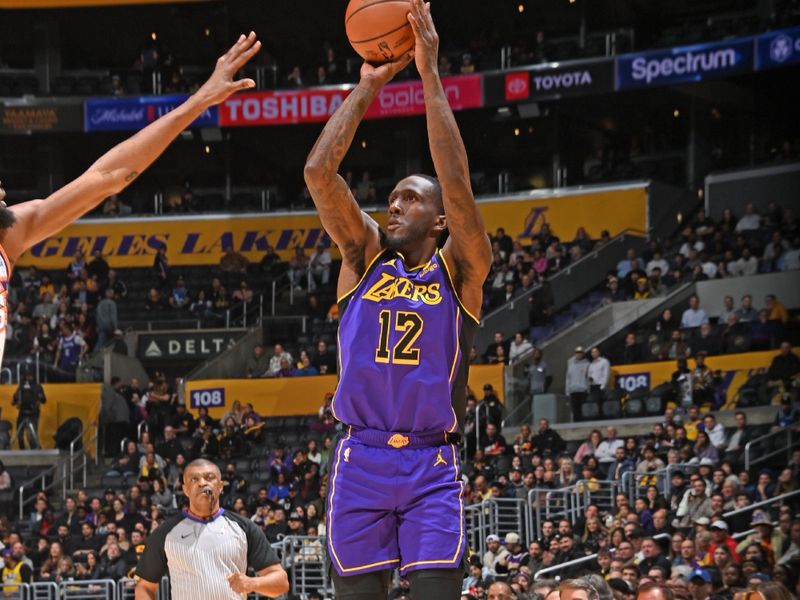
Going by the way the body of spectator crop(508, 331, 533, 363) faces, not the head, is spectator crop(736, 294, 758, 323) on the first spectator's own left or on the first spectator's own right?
on the first spectator's own left

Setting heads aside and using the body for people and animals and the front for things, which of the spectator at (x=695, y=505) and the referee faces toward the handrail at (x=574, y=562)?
the spectator

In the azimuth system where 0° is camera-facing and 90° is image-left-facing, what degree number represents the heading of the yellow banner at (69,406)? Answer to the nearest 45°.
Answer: approximately 0°

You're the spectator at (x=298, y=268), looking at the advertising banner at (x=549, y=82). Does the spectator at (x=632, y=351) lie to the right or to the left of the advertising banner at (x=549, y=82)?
right

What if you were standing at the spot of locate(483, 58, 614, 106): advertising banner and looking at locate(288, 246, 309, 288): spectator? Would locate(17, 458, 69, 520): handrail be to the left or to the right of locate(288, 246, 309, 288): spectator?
left

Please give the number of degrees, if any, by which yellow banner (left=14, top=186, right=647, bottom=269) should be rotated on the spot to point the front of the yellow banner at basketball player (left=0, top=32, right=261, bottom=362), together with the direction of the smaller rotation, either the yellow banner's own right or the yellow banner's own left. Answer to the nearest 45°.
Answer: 0° — it already faces them

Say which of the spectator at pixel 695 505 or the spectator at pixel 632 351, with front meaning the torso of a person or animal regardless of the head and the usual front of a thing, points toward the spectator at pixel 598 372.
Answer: the spectator at pixel 632 351

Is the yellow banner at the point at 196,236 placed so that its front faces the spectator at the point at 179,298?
yes

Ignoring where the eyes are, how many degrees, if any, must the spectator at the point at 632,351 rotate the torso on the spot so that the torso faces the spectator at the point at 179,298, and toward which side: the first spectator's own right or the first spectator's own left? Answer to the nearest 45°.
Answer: approximately 90° to the first spectator's own right

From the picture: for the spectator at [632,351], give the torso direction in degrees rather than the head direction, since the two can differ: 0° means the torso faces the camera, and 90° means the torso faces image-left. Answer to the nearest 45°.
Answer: approximately 45°

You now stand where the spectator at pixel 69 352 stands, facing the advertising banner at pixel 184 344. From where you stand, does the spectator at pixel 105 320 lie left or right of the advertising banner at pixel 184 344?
left
